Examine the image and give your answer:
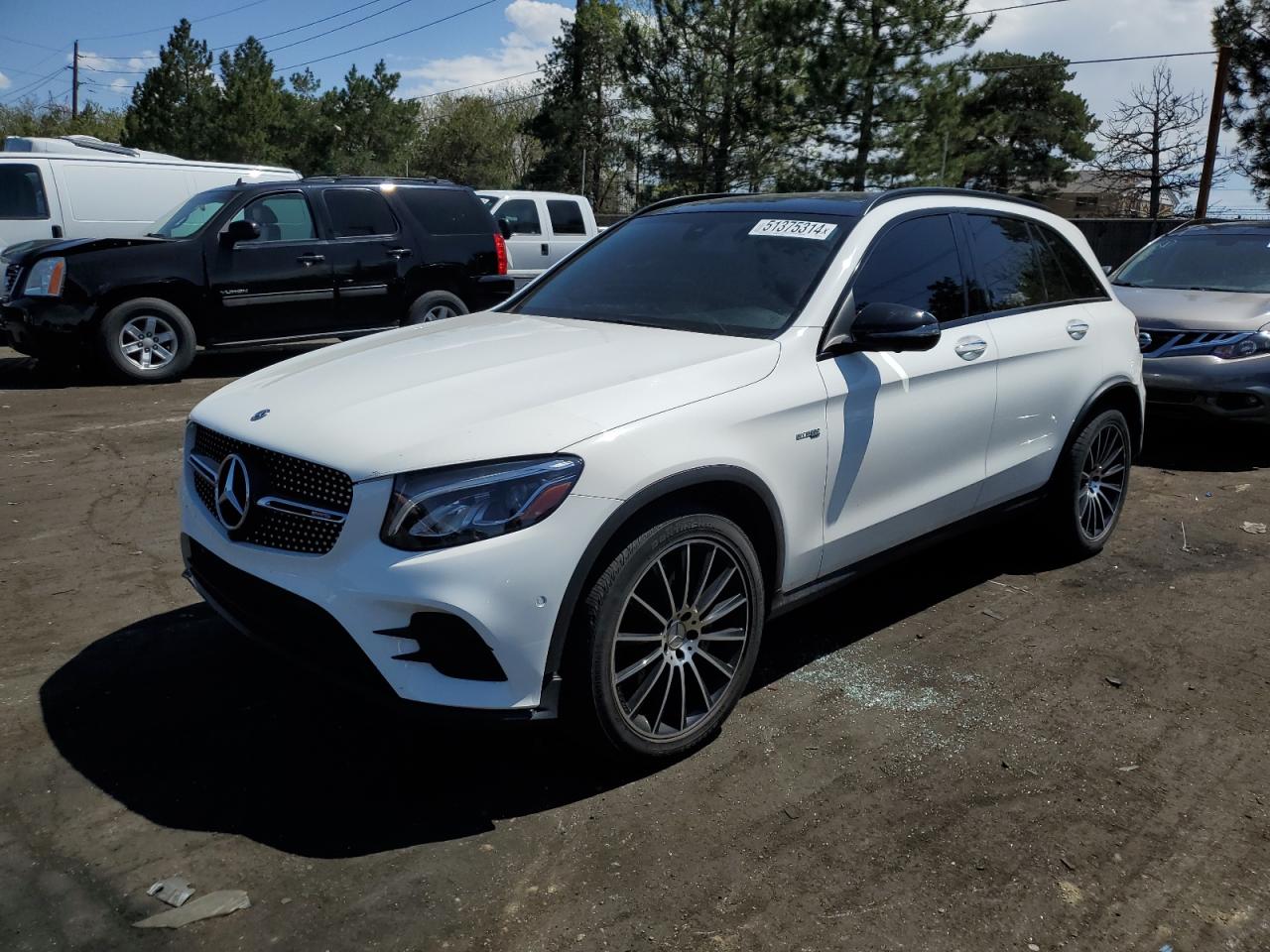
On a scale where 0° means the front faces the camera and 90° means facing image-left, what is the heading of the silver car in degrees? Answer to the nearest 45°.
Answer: approximately 45°

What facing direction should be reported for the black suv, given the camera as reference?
facing to the left of the viewer

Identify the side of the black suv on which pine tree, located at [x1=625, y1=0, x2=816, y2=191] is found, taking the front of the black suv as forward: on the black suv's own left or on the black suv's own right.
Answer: on the black suv's own right

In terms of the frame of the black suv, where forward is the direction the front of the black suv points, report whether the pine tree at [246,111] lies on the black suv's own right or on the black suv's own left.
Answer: on the black suv's own right

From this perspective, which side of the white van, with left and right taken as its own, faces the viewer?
left

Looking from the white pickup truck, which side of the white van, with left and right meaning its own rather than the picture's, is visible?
back

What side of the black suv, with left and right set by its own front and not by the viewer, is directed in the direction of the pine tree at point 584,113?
right

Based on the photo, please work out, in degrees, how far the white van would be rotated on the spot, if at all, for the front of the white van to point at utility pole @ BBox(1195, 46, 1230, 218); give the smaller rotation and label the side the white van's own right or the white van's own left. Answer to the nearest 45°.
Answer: approximately 180°

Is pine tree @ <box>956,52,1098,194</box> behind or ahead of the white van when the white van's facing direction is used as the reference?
behind

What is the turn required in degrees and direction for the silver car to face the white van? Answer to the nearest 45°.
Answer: approximately 45° to its right

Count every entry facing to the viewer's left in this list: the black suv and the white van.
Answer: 2
